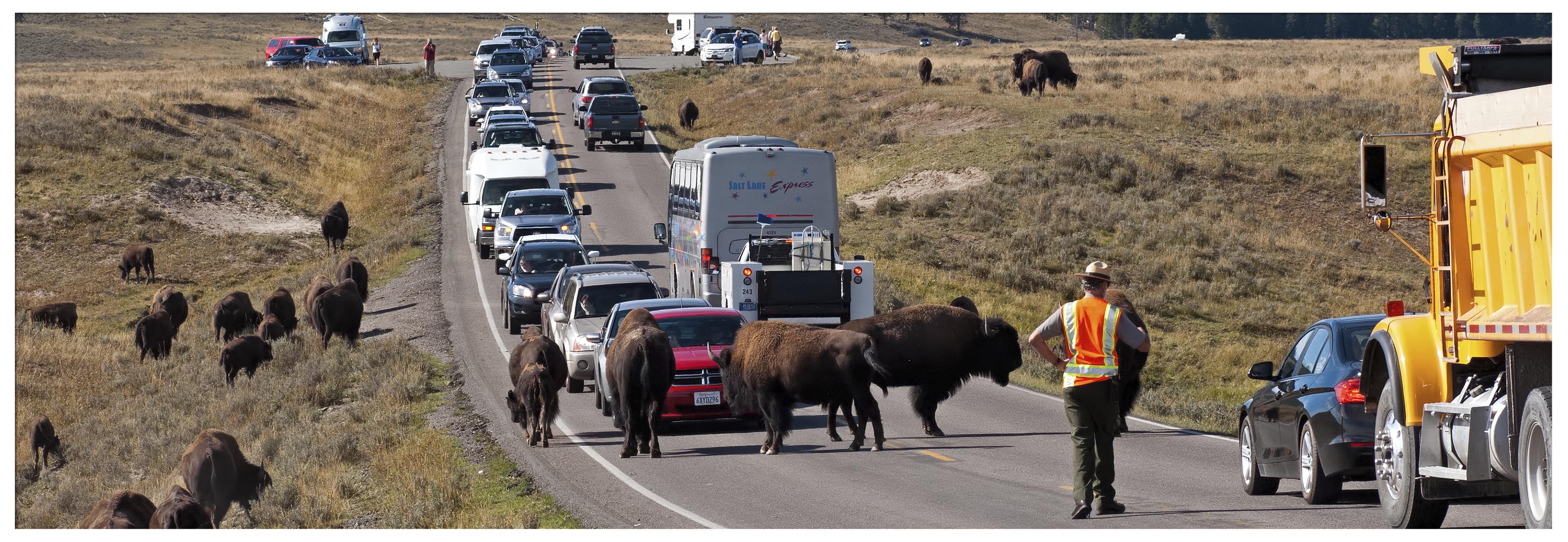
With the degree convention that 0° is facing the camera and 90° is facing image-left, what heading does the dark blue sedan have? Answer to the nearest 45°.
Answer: approximately 135°

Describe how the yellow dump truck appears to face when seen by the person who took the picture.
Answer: facing away from the viewer and to the left of the viewer

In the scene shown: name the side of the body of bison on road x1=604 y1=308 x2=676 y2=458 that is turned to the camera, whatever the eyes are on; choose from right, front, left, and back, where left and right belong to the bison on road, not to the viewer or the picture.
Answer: back

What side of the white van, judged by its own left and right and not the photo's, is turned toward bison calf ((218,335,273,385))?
front

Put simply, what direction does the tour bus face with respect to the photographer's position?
facing away from the viewer

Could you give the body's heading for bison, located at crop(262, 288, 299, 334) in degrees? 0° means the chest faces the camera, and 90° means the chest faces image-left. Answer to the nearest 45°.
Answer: approximately 315°

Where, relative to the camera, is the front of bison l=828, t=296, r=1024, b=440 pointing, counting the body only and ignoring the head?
to the viewer's right

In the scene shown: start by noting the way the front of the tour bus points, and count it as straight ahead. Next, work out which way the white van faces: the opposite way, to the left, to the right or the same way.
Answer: the opposite way

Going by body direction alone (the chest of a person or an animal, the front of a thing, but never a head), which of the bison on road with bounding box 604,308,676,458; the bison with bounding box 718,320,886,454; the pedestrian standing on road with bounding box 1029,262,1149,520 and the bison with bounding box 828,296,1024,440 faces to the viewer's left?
the bison with bounding box 718,320,886,454

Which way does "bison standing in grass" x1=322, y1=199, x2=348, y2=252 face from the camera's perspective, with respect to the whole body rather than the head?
toward the camera

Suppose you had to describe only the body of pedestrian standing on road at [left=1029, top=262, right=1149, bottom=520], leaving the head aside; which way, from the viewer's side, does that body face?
away from the camera

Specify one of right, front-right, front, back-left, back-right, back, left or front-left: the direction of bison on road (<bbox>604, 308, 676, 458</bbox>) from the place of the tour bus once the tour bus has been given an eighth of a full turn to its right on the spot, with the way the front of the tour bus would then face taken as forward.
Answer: back-right

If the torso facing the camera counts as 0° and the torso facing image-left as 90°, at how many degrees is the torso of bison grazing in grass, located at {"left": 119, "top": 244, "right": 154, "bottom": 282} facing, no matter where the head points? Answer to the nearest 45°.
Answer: approximately 90°

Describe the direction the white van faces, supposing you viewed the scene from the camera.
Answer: facing the viewer

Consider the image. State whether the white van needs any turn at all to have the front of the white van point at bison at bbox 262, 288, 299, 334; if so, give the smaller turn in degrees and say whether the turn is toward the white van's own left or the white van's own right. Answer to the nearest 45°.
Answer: approximately 45° to the white van's own right
